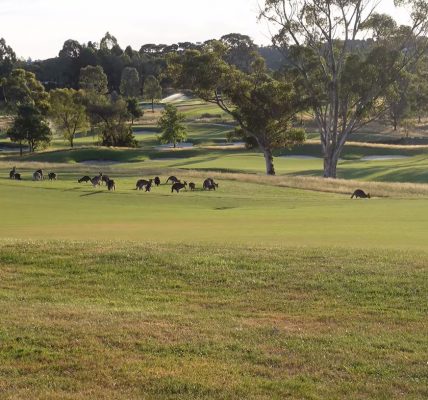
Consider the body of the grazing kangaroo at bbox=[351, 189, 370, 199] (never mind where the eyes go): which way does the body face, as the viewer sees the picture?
to the viewer's right
